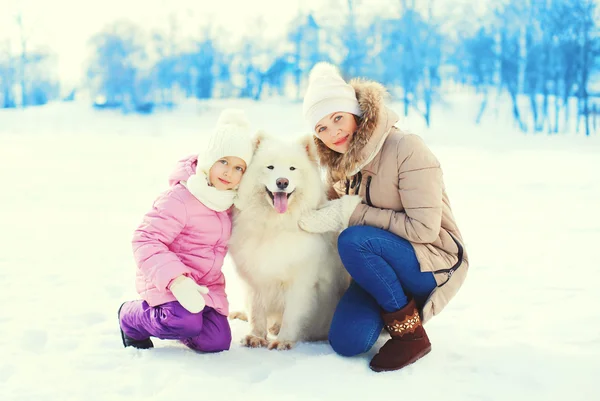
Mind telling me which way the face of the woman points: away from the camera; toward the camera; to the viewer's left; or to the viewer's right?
toward the camera

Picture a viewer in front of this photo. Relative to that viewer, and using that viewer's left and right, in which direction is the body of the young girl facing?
facing the viewer and to the right of the viewer

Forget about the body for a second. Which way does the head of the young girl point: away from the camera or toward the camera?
toward the camera

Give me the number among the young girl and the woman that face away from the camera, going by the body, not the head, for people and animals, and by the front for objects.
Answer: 0

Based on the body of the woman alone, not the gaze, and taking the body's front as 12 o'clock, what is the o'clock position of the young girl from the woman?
The young girl is roughly at 1 o'clock from the woman.
